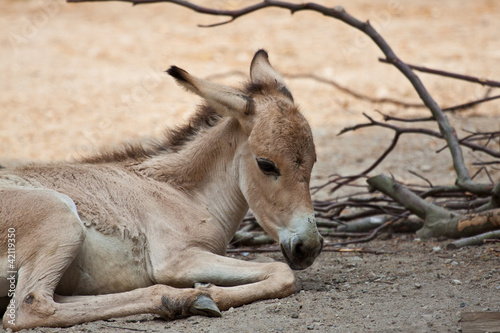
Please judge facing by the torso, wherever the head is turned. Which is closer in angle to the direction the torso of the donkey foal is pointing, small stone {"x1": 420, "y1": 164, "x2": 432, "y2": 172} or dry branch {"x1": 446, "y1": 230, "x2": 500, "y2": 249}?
the dry branch

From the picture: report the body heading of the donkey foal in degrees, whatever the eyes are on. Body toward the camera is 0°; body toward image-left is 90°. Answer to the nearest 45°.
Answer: approximately 270°

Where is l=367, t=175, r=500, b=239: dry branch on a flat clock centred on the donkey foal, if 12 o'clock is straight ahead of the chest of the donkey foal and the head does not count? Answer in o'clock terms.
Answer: The dry branch is roughly at 11 o'clock from the donkey foal.

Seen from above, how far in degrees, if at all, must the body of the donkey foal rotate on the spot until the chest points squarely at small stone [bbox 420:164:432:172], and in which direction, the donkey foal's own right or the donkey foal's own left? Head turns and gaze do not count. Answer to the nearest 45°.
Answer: approximately 45° to the donkey foal's own left

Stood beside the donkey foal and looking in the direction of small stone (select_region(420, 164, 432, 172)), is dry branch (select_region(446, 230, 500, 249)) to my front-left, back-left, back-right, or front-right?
front-right

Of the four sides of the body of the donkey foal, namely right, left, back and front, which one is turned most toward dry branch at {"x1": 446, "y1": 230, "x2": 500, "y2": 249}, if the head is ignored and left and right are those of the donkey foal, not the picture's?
front
